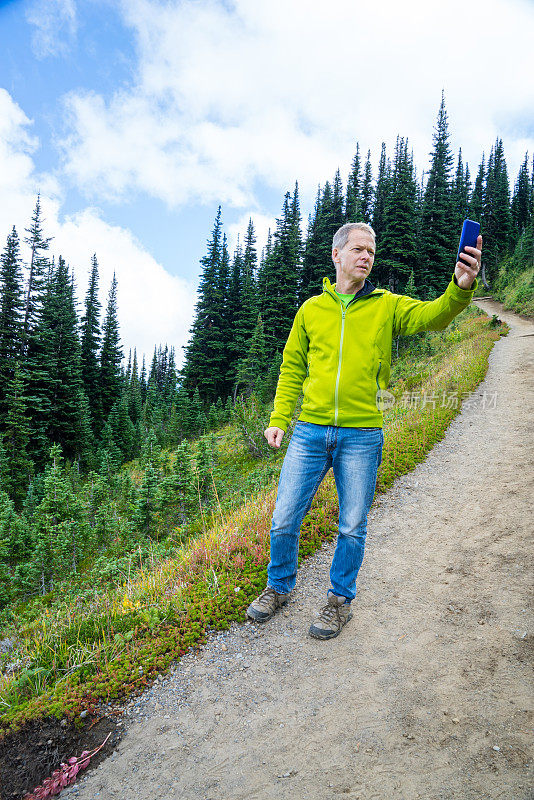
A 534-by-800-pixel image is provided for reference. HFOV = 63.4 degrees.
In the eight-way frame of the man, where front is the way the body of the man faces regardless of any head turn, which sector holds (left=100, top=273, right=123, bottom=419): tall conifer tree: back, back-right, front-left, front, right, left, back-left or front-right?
back-right

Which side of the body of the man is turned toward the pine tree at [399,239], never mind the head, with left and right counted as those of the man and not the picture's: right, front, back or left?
back

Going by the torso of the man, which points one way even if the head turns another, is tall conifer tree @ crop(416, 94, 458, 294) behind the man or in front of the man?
behind

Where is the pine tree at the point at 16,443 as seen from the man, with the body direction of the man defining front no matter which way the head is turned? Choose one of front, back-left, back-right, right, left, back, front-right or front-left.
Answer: back-right

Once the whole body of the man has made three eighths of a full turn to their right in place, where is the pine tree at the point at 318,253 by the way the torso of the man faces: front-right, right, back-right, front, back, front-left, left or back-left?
front-right

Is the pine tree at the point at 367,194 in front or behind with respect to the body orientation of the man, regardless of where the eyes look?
behind

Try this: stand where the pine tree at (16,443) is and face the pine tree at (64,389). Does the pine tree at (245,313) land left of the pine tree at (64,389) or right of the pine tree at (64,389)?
right

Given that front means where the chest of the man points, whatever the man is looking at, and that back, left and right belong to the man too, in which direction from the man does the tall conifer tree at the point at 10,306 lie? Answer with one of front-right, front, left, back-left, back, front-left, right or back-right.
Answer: back-right

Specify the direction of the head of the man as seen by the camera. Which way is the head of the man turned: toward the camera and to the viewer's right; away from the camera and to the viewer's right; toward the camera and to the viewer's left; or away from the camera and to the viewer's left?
toward the camera and to the viewer's right

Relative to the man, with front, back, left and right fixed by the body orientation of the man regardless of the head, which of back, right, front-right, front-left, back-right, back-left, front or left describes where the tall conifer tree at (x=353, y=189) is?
back

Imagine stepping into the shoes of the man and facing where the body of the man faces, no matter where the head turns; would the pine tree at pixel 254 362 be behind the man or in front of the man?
behind

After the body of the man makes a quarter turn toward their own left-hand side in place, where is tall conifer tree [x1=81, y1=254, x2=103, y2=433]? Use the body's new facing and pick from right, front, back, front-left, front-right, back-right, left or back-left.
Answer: back-left

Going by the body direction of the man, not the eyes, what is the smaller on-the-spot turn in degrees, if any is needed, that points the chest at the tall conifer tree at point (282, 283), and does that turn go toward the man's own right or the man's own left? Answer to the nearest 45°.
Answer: approximately 180°

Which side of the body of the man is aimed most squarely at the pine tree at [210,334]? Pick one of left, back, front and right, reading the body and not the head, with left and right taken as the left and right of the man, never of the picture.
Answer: back

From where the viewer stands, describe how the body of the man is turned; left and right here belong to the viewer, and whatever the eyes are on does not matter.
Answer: facing the viewer
